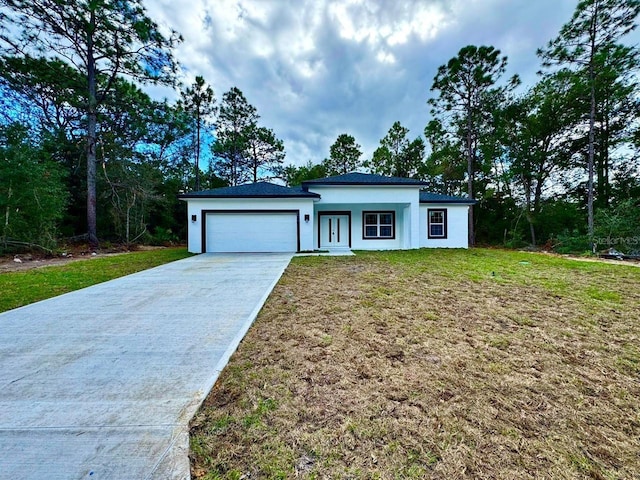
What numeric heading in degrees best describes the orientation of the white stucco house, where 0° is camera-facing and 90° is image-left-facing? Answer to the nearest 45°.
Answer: approximately 0°
